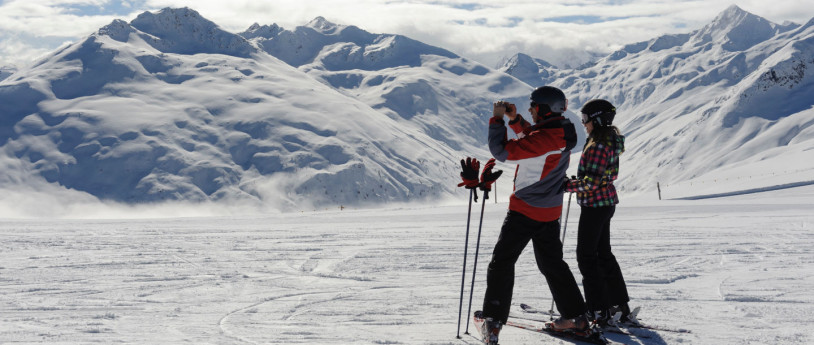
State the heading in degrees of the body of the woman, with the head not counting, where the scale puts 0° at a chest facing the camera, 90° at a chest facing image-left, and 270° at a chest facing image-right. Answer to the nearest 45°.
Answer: approximately 90°

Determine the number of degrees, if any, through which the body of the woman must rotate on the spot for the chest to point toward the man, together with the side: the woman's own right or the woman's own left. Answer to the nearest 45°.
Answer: approximately 45° to the woman's own left

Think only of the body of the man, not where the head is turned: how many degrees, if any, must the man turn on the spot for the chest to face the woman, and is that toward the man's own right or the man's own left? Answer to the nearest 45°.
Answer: approximately 135° to the man's own right
